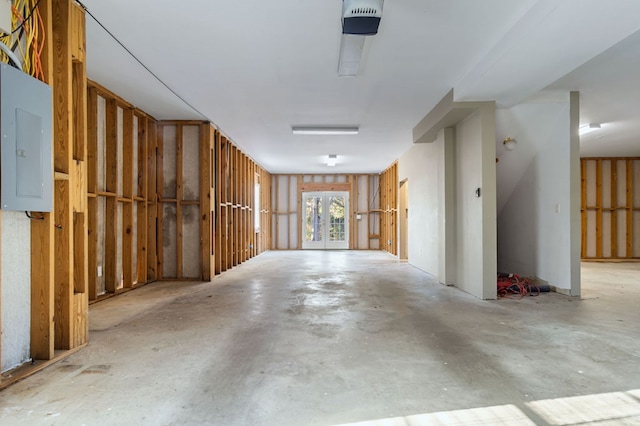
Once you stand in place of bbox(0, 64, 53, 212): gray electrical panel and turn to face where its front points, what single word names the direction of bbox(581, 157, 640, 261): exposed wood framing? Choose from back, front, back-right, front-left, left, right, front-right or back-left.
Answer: front-left

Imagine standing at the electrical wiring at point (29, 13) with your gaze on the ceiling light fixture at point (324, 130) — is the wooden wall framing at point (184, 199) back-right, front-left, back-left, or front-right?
front-left

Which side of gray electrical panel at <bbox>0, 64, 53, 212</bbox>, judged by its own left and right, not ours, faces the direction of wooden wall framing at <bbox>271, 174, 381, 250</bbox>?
left

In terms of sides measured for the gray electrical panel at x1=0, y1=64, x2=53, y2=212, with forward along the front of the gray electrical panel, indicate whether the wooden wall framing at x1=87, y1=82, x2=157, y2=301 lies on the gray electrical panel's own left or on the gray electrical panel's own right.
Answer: on the gray electrical panel's own left

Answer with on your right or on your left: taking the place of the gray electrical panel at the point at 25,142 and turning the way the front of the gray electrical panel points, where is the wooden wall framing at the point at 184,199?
on your left

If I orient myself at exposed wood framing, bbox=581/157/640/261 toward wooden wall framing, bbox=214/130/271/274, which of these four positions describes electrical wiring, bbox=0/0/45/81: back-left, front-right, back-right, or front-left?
front-left

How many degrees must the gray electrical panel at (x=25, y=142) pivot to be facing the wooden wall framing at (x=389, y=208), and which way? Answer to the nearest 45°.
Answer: approximately 90° to its left

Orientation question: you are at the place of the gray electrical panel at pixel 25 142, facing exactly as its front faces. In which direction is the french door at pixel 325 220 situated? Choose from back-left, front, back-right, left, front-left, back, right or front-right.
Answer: left

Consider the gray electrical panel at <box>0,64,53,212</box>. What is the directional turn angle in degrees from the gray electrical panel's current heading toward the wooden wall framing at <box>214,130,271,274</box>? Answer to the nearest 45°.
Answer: approximately 90° to its left

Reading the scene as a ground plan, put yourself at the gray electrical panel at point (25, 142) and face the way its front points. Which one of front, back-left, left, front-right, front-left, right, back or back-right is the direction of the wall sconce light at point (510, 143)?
front-left

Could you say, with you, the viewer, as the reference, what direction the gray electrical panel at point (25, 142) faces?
facing the viewer and to the right of the viewer

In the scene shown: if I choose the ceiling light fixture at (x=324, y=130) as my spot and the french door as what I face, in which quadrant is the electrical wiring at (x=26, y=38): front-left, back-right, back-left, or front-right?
back-left

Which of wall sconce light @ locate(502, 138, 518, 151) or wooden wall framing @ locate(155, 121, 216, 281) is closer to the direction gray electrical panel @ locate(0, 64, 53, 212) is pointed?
the wall sconce light

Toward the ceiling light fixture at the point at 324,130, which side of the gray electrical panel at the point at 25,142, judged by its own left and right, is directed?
left
